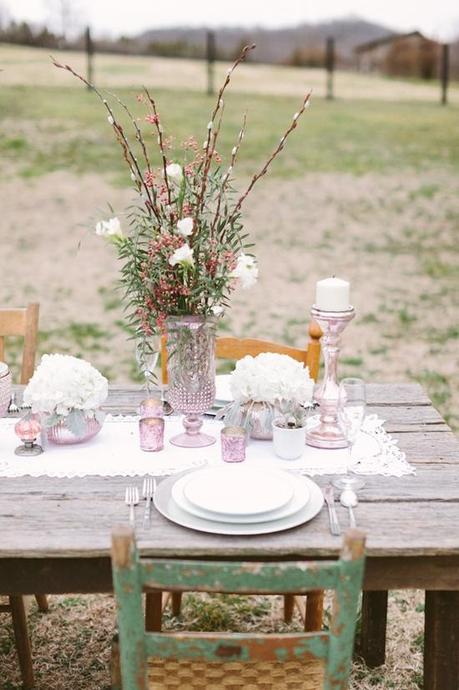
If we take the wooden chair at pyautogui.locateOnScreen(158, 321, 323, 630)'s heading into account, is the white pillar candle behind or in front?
in front

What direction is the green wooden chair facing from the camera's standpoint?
away from the camera

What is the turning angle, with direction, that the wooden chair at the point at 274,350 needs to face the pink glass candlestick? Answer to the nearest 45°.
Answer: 0° — it already faces it

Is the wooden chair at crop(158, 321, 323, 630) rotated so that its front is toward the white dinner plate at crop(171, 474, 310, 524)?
yes

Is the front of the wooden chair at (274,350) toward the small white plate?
yes

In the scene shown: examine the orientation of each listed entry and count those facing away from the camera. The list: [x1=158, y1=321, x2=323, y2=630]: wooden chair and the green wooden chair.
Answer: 1

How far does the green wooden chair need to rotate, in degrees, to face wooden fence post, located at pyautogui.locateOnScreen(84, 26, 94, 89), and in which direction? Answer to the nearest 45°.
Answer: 0° — it already faces it

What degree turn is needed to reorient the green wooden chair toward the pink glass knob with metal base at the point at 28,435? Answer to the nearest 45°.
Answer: approximately 45° to its left

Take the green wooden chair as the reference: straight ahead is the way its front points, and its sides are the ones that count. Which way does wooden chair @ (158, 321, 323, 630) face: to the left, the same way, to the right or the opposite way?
the opposite way

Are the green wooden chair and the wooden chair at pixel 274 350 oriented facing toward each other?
yes
